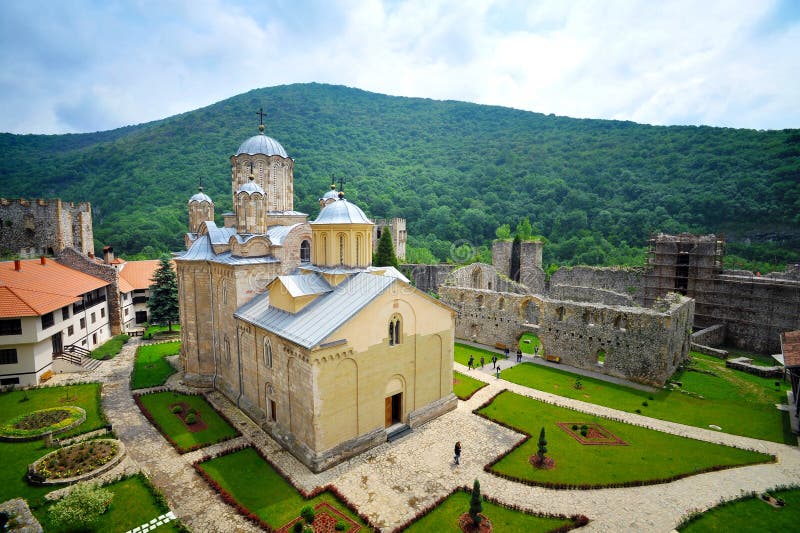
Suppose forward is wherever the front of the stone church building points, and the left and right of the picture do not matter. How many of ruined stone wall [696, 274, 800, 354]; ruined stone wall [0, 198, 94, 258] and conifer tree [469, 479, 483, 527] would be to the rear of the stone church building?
1

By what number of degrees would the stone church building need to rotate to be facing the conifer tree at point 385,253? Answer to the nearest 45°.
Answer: approximately 135° to its left

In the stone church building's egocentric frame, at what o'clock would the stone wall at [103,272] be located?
The stone wall is roughly at 6 o'clock from the stone church building.

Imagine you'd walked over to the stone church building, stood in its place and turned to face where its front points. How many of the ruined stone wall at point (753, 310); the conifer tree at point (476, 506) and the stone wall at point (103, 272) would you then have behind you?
1

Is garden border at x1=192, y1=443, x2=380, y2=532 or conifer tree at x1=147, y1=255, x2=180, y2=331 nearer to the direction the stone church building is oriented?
the garden border

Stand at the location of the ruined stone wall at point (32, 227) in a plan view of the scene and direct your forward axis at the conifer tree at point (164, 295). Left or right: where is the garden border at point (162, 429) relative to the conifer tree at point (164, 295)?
right

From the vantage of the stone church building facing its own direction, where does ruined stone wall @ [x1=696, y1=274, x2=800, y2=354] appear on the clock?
The ruined stone wall is roughly at 10 o'clock from the stone church building.

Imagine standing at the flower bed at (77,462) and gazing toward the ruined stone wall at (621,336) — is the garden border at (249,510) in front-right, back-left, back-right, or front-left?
front-right

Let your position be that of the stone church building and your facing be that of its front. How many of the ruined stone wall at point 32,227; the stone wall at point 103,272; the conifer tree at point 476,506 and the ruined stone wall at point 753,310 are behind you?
2

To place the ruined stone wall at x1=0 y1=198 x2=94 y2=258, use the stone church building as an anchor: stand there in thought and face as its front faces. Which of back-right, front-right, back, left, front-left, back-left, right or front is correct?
back

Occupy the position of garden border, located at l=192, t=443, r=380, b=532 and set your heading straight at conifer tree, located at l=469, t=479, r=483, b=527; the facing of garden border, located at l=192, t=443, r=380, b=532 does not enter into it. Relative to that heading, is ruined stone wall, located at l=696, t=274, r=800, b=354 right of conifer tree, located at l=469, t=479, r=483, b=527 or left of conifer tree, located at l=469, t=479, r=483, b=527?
left

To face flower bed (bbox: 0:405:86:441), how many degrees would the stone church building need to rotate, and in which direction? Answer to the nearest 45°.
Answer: approximately 135° to its right

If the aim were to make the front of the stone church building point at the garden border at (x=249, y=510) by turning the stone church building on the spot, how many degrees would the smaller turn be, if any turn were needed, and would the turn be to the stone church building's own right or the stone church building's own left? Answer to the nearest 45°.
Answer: approximately 45° to the stone church building's own right

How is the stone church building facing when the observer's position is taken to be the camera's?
facing the viewer and to the right of the viewer

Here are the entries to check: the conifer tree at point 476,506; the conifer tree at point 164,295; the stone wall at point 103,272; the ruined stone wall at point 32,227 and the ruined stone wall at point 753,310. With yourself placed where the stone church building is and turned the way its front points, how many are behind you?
3
